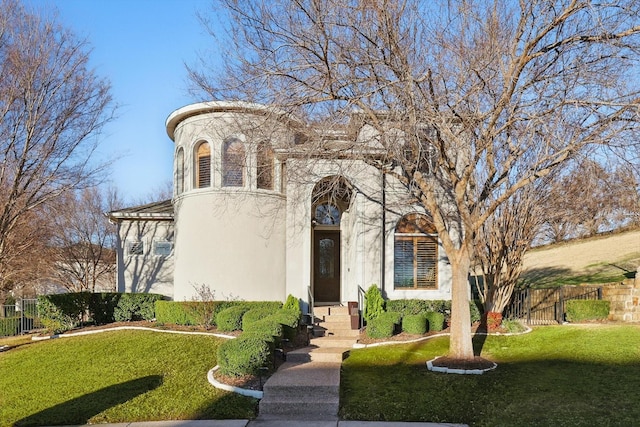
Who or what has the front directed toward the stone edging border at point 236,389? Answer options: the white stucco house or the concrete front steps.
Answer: the white stucco house

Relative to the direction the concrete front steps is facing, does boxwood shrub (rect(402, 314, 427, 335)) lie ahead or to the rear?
to the rear

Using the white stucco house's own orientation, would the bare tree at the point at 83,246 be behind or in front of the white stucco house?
behind

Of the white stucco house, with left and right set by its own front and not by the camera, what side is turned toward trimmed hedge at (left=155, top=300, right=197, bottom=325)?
front

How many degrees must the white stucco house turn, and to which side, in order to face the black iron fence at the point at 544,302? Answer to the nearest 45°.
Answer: approximately 90° to its left

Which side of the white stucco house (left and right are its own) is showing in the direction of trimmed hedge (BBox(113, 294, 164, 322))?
right

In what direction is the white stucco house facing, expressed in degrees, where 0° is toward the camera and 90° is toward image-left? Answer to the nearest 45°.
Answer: approximately 0°

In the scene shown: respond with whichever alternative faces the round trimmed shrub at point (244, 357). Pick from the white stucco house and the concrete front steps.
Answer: the white stucco house

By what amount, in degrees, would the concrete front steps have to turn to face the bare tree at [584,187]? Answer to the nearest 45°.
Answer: approximately 135° to its left

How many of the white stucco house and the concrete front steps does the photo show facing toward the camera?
2

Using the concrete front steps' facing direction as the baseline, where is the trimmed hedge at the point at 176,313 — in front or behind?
behind
